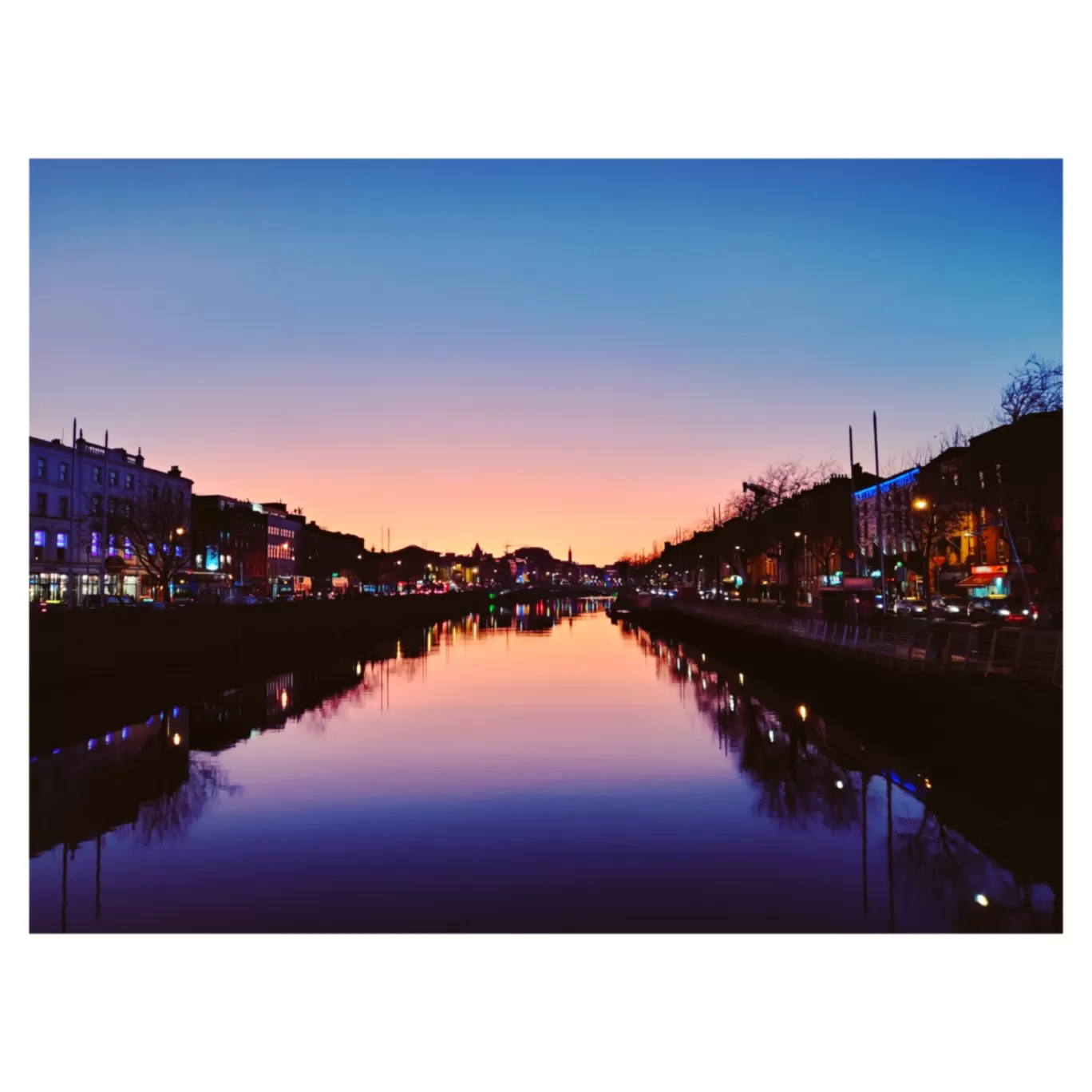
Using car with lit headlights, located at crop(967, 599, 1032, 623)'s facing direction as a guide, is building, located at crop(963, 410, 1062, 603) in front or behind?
behind

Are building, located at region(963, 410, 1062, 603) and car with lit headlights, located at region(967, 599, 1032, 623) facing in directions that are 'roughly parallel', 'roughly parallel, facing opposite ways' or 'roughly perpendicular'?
roughly perpendicular

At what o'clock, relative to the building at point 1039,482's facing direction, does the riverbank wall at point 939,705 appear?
The riverbank wall is roughly at 11 o'clock from the building.

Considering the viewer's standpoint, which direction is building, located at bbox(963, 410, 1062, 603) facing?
facing the viewer and to the left of the viewer

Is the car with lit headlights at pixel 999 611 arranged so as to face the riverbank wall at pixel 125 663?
no
